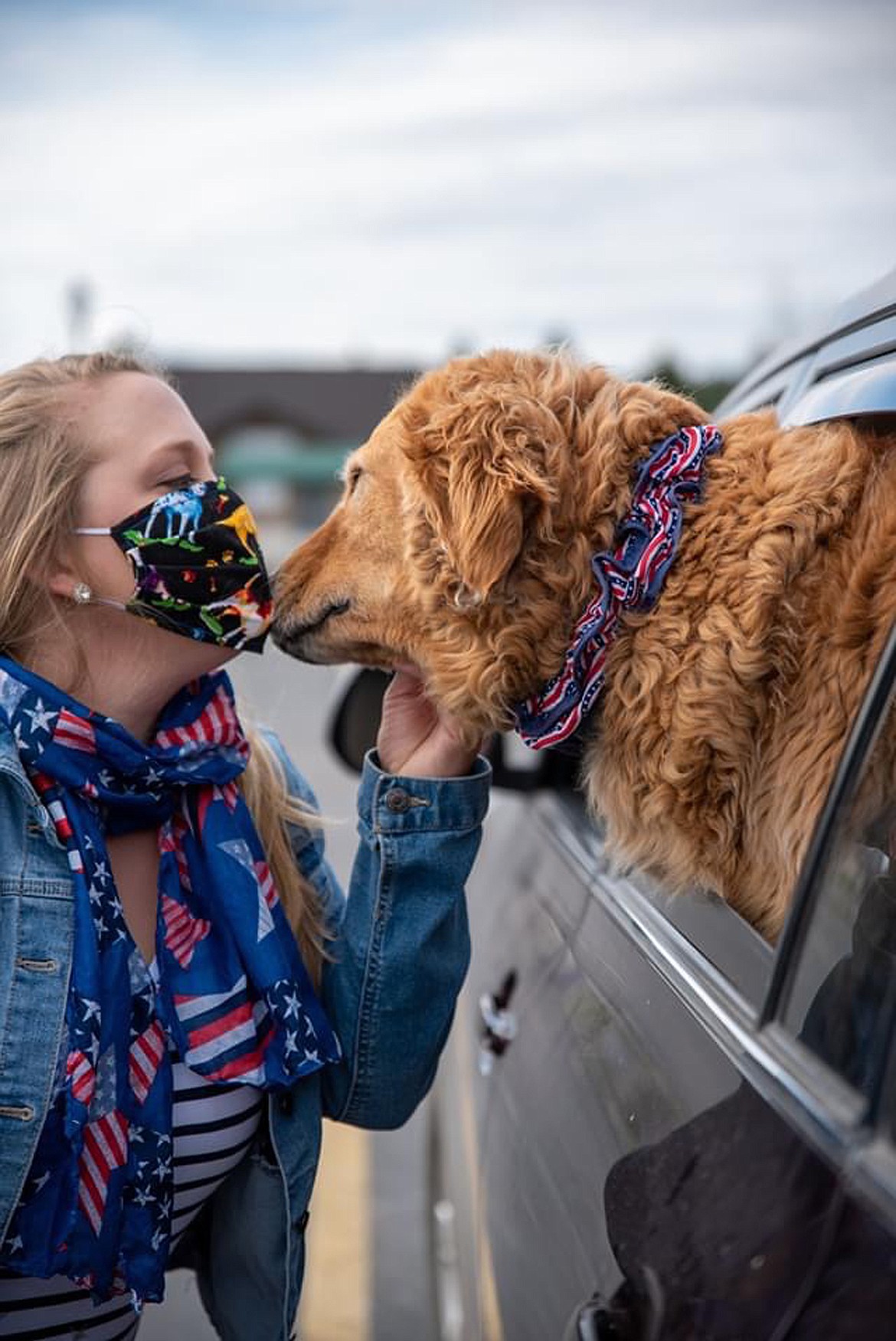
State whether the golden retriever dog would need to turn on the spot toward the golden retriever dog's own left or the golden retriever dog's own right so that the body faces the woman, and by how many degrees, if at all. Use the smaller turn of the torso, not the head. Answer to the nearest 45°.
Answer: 0° — it already faces them

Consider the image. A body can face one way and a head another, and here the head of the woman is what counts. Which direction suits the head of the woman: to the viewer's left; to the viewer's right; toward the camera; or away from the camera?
to the viewer's right

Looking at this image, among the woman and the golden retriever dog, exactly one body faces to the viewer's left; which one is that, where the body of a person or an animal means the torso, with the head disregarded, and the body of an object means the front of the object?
the golden retriever dog

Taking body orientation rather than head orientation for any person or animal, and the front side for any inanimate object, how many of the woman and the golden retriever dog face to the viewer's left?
1

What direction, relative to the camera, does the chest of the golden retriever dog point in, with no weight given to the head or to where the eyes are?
to the viewer's left
